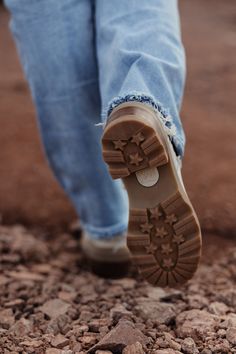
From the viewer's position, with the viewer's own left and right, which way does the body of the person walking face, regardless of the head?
facing away from the viewer
